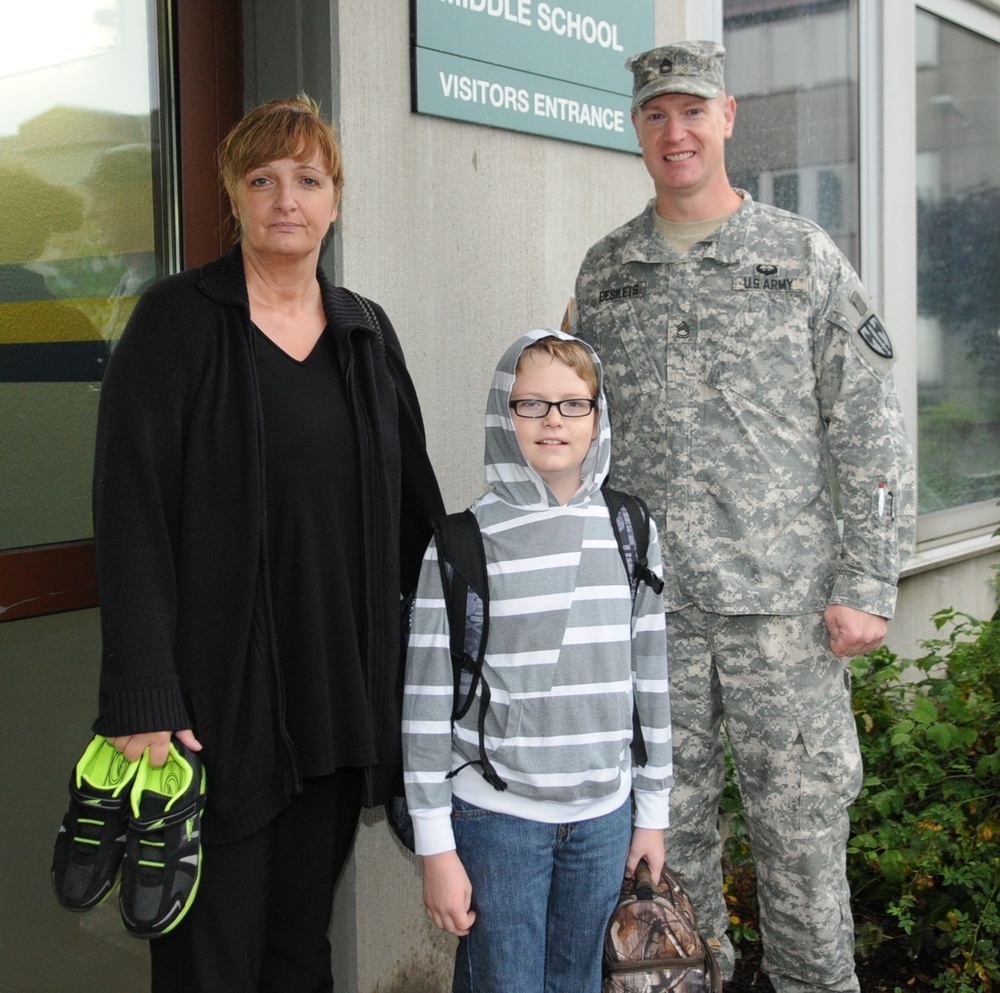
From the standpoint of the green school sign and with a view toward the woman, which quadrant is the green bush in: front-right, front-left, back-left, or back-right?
back-left

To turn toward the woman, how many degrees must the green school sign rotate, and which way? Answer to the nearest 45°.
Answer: approximately 45° to its right

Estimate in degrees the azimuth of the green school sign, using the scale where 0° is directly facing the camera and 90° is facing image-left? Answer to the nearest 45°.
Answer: approximately 315°

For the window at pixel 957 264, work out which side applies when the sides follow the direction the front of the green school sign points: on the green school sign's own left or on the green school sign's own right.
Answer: on the green school sign's own left

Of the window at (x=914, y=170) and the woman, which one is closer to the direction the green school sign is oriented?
the woman

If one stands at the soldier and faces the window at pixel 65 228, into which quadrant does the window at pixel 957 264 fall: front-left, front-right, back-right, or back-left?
back-right
